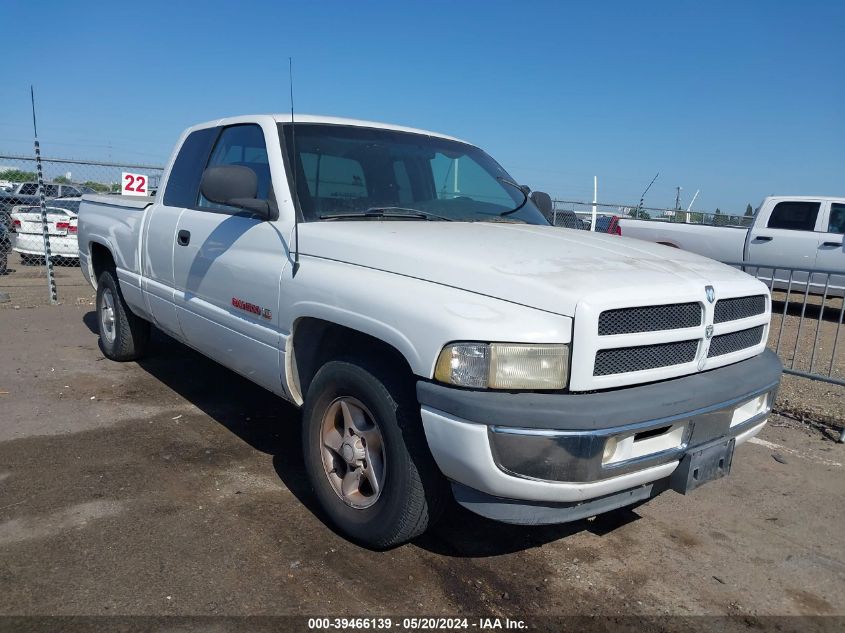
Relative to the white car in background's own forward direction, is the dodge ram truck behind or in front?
behind

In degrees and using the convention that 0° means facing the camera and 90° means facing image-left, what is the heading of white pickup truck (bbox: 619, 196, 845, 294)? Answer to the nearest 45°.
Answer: approximately 270°

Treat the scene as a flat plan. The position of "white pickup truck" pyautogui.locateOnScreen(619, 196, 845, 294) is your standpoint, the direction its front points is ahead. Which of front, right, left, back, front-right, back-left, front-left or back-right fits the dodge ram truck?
right

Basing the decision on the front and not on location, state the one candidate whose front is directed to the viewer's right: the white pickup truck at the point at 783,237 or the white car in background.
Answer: the white pickup truck

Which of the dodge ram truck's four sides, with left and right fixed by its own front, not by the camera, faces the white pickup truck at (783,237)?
left

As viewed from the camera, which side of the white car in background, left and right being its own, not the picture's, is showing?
back

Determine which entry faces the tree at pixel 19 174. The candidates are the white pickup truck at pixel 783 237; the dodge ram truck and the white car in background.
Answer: the white car in background

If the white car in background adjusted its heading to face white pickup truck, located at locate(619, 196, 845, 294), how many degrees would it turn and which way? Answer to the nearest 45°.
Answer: approximately 135° to its right

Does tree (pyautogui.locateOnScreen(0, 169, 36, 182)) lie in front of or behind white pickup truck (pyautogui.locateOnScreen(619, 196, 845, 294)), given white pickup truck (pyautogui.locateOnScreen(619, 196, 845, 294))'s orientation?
behind

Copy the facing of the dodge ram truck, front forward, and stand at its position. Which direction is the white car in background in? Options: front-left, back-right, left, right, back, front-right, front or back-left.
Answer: back

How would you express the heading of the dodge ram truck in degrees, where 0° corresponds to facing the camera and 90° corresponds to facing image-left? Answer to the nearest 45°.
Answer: approximately 315°

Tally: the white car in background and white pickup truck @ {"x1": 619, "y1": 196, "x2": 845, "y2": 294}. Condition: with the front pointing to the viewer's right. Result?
1

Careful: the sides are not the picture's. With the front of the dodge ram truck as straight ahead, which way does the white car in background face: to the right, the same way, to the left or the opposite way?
the opposite way

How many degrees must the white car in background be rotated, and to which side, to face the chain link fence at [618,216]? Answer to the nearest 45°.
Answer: approximately 90° to its right
